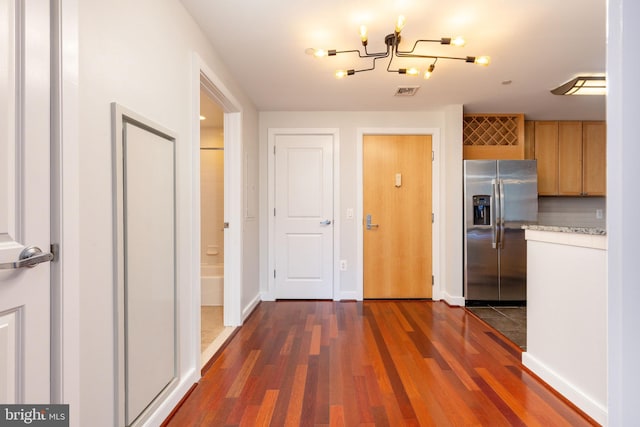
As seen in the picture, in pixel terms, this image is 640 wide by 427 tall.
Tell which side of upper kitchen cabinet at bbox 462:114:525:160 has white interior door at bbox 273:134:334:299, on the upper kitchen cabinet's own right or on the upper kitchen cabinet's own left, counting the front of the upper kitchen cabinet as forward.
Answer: on the upper kitchen cabinet's own right

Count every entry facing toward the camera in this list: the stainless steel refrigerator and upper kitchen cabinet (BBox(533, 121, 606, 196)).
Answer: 2

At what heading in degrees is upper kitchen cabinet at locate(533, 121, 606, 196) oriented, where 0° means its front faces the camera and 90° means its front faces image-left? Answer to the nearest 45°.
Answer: approximately 0°

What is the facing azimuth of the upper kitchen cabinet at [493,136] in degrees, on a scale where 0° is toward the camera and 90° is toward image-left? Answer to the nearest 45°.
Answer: approximately 0°

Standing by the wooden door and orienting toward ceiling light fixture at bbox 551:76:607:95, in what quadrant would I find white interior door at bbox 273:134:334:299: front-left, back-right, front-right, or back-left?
back-right

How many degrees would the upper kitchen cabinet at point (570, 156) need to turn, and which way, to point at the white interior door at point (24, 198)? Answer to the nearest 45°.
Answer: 0° — it already faces it

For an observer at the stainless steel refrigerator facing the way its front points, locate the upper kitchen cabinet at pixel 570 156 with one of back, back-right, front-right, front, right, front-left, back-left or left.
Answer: back-left

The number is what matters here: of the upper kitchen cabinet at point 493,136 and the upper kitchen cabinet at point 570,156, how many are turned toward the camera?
2

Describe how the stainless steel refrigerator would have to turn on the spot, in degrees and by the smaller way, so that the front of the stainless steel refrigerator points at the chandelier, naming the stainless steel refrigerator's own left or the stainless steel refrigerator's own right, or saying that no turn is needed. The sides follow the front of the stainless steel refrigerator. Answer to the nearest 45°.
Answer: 0° — it already faces it
